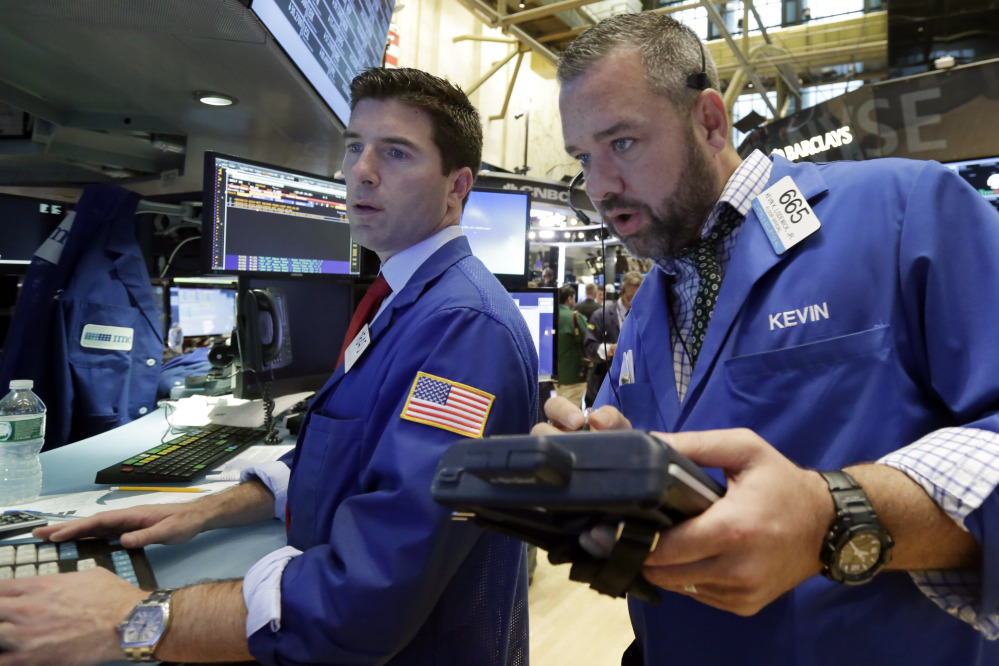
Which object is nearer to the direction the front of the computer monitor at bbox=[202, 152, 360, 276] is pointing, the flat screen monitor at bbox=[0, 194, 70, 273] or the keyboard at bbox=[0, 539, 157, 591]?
the keyboard

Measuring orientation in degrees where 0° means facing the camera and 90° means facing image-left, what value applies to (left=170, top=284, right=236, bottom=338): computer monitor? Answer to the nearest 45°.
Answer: approximately 0°

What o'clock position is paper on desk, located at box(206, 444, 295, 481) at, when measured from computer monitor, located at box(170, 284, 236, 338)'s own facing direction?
The paper on desk is roughly at 12 o'clock from the computer monitor.

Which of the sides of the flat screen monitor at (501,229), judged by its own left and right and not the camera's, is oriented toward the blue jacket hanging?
right
